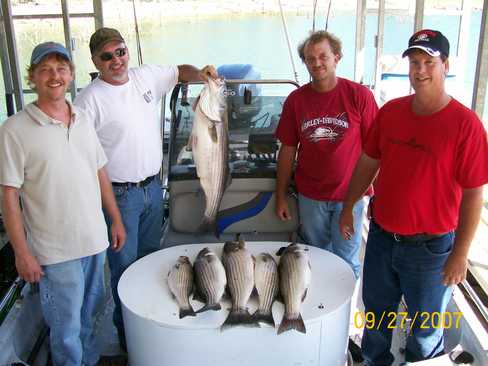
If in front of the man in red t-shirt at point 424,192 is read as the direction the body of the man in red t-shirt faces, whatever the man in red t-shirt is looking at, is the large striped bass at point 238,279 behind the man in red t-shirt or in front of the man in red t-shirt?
in front

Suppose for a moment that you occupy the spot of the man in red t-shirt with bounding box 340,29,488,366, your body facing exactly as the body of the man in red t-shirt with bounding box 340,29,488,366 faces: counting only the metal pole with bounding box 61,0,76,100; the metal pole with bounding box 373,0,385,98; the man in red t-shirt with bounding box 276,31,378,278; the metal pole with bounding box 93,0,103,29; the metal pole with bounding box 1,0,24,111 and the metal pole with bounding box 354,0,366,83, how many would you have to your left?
0

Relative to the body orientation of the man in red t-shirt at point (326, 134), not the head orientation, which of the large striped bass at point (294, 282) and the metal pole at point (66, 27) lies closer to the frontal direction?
the large striped bass

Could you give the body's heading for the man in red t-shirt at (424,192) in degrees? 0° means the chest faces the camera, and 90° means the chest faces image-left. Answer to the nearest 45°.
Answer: approximately 45°

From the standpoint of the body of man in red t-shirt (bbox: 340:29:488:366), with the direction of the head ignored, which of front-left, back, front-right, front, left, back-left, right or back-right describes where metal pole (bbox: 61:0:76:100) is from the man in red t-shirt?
right

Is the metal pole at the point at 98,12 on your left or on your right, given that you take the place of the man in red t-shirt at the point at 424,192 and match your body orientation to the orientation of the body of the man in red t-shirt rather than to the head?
on your right

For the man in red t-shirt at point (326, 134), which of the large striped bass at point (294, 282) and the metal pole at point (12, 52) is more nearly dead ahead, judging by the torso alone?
the large striped bass

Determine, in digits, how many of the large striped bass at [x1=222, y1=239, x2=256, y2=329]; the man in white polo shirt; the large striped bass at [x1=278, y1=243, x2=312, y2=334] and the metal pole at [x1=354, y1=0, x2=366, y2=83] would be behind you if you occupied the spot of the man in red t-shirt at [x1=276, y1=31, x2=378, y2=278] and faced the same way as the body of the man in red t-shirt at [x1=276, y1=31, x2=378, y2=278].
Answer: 1

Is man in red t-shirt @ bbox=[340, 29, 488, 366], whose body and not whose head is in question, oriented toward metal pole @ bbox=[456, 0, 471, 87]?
no

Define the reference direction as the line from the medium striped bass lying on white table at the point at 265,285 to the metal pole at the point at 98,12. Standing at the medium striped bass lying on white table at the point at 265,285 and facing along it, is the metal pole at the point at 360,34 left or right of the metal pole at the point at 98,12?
right

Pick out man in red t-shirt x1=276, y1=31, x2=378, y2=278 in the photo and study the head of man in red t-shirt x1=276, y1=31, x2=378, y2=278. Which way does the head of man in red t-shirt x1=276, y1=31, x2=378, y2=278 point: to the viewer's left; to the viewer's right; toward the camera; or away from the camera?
toward the camera

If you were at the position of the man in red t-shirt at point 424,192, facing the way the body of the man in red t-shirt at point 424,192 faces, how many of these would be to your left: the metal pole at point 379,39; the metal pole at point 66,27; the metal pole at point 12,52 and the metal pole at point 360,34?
0

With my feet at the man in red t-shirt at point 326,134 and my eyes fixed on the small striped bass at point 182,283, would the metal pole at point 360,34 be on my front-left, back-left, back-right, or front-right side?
back-right

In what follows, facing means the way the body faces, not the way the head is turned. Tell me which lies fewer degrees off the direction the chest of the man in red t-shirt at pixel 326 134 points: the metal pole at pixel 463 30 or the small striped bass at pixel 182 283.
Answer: the small striped bass

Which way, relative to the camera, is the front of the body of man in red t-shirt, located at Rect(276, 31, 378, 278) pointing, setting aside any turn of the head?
toward the camera

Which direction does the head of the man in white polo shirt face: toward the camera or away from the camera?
toward the camera

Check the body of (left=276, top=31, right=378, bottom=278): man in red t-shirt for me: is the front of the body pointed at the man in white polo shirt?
no

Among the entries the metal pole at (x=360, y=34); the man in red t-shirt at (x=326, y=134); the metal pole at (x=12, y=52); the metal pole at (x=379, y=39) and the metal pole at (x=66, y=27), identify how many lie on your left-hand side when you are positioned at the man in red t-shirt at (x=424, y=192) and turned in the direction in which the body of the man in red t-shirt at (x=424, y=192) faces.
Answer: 0

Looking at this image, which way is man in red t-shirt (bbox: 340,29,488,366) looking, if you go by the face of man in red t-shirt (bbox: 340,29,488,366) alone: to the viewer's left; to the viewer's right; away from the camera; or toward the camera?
toward the camera

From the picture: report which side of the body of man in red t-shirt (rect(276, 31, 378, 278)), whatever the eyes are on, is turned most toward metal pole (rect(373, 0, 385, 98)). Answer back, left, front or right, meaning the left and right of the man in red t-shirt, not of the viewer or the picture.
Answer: back

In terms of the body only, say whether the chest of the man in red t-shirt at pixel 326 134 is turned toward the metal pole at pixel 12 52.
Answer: no

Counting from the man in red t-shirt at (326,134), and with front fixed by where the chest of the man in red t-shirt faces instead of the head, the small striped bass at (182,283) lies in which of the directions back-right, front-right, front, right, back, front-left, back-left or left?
front-right
